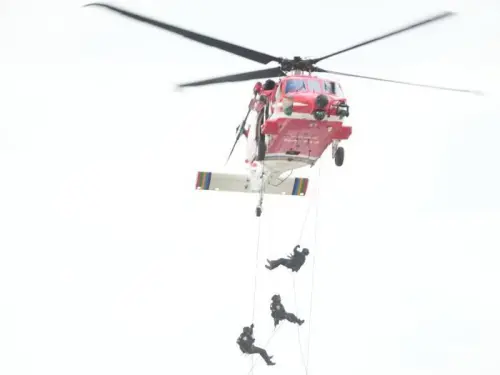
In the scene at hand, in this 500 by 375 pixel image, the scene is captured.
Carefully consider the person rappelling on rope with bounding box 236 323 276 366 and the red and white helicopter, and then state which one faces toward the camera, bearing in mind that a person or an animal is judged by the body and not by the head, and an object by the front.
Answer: the red and white helicopter

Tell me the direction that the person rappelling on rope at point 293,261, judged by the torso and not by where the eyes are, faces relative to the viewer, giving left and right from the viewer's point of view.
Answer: facing to the left of the viewer

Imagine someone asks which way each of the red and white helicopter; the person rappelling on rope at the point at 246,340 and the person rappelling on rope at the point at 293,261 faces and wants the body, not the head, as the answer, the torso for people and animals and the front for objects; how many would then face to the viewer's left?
1

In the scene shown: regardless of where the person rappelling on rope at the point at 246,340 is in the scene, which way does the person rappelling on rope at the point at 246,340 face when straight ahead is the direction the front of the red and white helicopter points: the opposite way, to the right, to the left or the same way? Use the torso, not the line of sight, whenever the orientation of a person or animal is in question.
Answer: to the left

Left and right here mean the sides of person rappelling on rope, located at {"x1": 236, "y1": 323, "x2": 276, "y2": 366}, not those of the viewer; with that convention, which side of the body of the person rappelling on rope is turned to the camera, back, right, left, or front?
right

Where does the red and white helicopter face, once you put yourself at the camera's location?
facing the viewer

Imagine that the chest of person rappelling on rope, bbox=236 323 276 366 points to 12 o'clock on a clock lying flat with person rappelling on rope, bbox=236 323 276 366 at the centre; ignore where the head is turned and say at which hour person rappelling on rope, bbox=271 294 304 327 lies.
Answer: person rappelling on rope, bbox=271 294 304 327 is roughly at 11 o'clock from person rappelling on rope, bbox=236 323 276 366.

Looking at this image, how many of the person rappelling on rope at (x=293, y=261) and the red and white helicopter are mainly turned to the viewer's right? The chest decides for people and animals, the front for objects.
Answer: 0

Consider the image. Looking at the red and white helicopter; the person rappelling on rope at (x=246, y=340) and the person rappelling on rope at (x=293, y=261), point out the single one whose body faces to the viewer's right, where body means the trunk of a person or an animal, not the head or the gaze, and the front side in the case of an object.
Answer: the person rappelling on rope at (x=246, y=340)

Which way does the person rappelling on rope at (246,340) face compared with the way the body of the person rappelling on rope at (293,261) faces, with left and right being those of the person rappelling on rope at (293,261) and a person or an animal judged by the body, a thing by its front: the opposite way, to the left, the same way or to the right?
the opposite way
